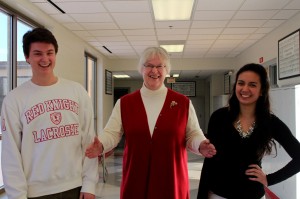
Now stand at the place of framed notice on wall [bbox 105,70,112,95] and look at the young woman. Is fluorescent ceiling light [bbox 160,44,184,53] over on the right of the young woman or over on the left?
left

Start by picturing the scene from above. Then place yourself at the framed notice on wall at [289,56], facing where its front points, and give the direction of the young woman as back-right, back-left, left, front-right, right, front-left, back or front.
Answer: front-left

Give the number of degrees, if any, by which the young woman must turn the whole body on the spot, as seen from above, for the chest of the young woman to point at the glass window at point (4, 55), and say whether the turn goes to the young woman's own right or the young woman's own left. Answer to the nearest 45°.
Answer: approximately 90° to the young woman's own right

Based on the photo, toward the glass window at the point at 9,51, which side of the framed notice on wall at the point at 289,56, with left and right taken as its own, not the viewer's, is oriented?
front

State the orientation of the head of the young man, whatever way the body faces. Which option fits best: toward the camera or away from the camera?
toward the camera

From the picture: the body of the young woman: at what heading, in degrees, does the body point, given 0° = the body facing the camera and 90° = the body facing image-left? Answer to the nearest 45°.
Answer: approximately 0°

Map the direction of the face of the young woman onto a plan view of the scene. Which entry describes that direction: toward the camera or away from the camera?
toward the camera

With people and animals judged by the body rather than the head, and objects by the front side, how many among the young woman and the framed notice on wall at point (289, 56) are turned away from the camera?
0

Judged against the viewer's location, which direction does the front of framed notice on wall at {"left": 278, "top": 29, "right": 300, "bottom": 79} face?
facing the viewer and to the left of the viewer

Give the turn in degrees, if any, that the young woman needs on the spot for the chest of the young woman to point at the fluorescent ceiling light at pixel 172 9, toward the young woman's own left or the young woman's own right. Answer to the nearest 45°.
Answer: approximately 135° to the young woman's own right

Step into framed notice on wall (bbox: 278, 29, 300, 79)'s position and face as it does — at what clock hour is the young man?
The young man is roughly at 11 o'clock from the framed notice on wall.

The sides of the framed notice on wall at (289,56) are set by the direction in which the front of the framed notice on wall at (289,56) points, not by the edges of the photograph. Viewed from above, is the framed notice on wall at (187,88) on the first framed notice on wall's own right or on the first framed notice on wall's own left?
on the first framed notice on wall's own right

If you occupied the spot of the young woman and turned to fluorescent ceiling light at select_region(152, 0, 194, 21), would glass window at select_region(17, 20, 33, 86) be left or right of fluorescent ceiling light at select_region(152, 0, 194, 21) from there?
left
